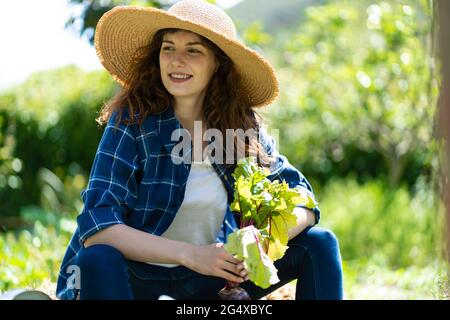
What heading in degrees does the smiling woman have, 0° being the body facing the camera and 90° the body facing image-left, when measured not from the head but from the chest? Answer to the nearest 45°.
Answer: approximately 0°

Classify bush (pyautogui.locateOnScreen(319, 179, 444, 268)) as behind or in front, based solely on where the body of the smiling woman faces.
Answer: behind
